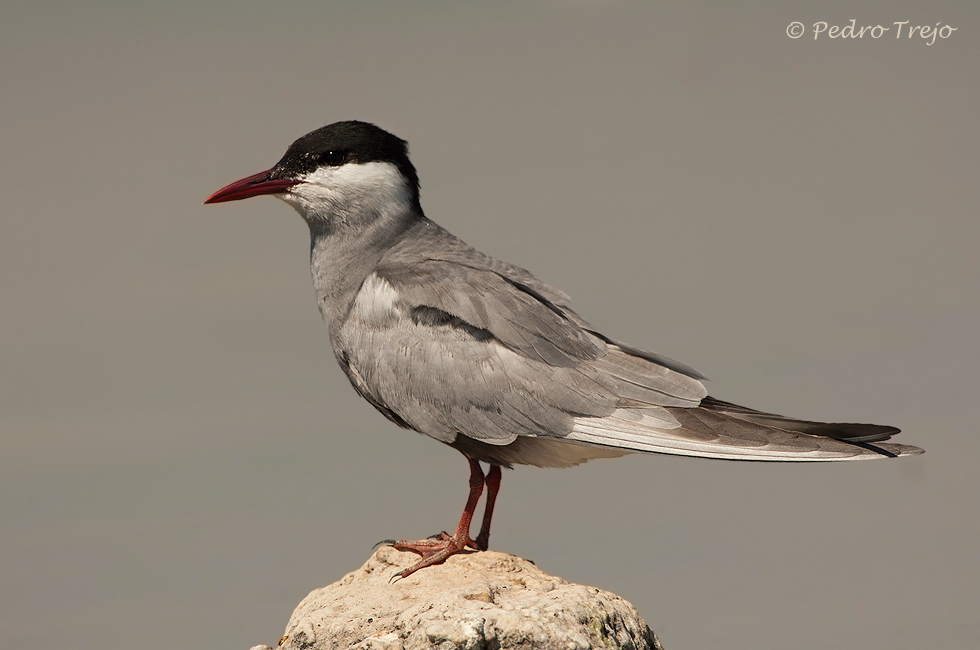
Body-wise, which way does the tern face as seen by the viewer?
to the viewer's left
